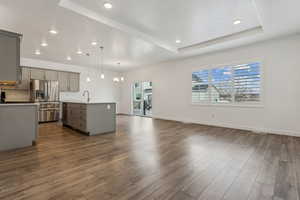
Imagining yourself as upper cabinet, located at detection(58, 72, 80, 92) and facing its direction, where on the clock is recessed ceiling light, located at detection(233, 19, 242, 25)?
The recessed ceiling light is roughly at 11 o'clock from the upper cabinet.

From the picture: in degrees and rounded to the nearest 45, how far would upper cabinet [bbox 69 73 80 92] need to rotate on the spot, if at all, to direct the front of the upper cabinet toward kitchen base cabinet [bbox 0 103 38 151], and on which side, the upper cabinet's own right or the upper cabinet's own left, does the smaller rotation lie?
0° — it already faces it

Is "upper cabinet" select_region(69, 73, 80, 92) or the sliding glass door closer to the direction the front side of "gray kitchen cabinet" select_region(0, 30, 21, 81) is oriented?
the sliding glass door

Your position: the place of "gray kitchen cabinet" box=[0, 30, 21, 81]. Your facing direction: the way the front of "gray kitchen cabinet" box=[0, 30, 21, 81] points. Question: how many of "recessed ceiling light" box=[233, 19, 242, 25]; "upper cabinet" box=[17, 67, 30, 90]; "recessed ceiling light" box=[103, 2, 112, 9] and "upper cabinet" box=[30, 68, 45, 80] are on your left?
2

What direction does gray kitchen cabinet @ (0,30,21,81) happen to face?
to the viewer's right

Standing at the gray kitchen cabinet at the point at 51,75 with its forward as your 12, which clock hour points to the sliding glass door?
The sliding glass door is roughly at 9 o'clock from the gray kitchen cabinet.
